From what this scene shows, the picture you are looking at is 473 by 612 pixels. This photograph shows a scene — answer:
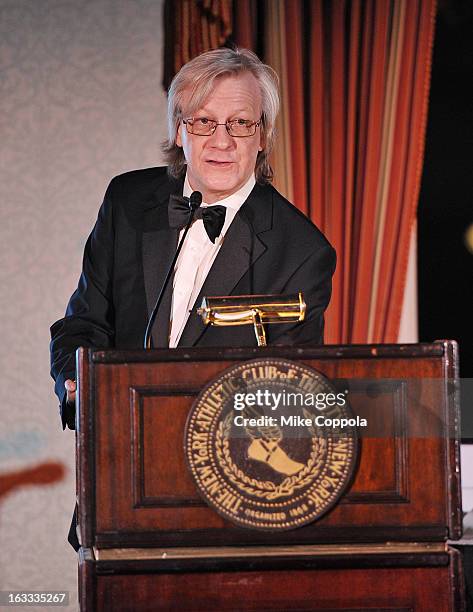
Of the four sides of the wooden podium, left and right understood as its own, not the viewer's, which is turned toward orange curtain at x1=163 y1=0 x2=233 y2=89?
back

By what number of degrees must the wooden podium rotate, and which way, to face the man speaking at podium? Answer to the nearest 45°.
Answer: approximately 180°

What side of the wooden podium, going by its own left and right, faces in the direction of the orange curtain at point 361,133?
back

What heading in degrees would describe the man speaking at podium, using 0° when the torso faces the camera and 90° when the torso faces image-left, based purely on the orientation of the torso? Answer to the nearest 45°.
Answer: approximately 0°

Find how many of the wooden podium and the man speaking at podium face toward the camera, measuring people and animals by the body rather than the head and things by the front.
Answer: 2

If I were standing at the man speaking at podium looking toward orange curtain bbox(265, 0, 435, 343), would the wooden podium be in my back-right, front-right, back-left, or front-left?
back-right

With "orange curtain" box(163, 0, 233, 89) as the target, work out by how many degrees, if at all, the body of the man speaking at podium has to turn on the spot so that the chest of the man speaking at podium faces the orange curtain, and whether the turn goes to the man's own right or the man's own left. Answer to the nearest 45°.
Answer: approximately 180°

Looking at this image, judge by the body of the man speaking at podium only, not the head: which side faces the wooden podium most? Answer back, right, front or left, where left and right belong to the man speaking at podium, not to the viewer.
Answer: front

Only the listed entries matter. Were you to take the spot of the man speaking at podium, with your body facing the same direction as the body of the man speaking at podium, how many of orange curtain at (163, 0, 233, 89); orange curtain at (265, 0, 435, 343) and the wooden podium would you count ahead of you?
1
